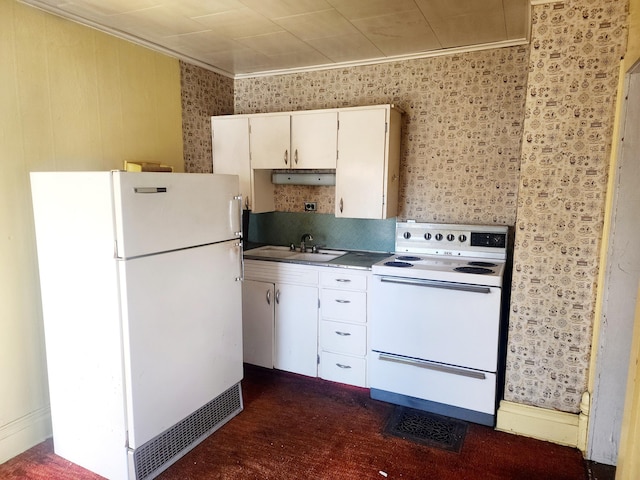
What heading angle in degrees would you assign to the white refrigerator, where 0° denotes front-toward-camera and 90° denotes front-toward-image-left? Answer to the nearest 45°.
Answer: approximately 315°

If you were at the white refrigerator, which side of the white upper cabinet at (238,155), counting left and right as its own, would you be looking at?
front

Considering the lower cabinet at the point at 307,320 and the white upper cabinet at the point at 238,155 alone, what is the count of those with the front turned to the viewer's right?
0

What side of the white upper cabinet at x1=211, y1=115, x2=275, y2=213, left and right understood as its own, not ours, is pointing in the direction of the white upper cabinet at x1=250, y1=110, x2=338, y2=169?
left

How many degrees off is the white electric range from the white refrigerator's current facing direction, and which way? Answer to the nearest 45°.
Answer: approximately 45° to its left

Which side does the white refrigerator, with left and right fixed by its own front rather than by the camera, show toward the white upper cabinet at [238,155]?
left

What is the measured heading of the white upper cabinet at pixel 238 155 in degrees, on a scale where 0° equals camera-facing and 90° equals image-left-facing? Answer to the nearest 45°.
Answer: approximately 45°

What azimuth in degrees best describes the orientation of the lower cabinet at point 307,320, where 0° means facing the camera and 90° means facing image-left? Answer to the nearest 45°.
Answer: approximately 45°

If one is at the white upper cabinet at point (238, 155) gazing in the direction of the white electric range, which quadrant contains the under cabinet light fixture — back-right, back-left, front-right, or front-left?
front-left

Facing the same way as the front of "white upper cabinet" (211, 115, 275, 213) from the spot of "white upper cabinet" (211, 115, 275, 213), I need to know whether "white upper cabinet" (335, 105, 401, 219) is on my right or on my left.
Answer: on my left

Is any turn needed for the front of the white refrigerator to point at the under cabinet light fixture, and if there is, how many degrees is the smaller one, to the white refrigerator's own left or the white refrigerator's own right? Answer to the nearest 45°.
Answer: approximately 90° to the white refrigerator's own left

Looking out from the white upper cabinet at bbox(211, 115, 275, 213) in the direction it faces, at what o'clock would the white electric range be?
The white electric range is roughly at 9 o'clock from the white upper cabinet.
